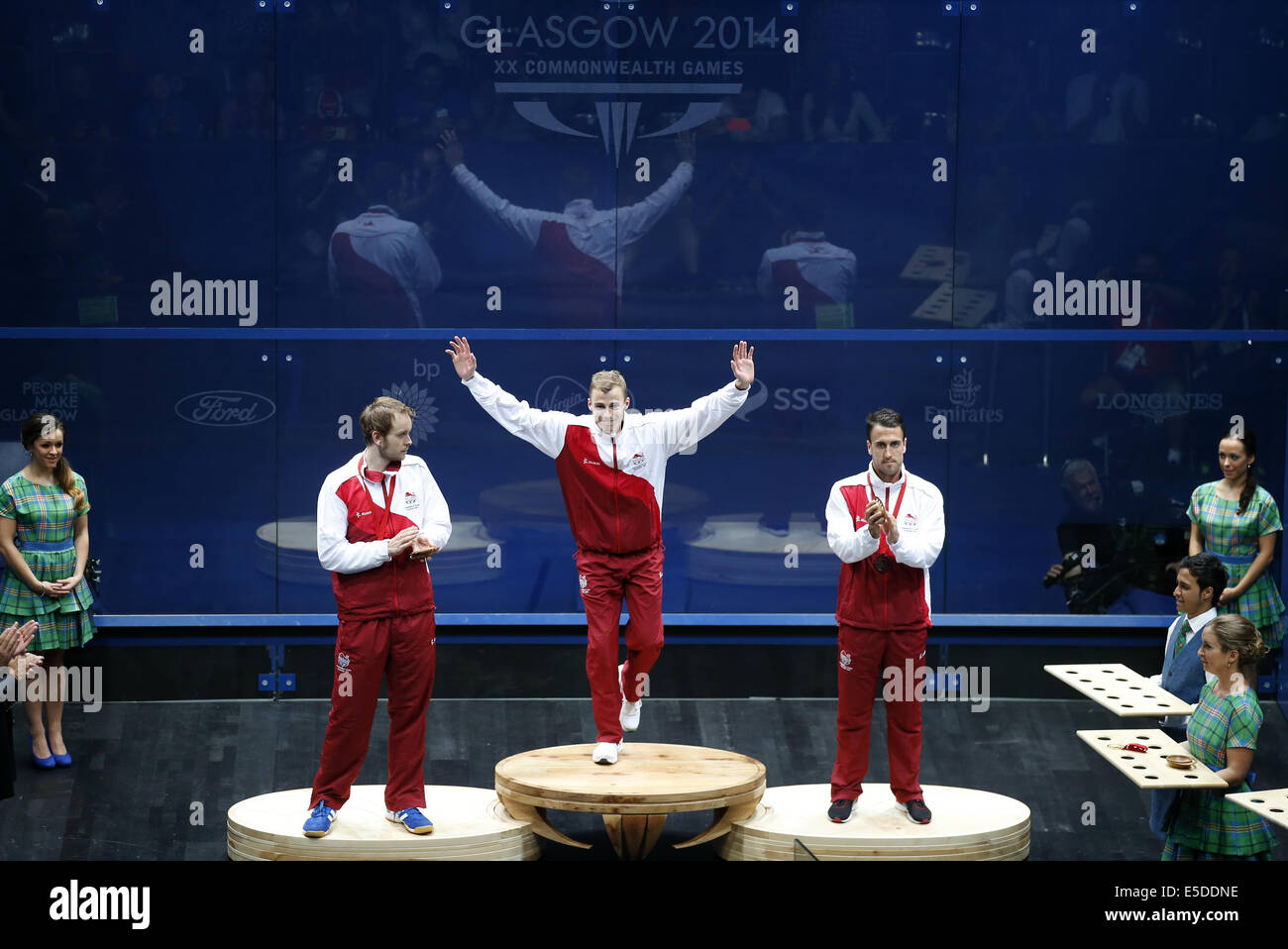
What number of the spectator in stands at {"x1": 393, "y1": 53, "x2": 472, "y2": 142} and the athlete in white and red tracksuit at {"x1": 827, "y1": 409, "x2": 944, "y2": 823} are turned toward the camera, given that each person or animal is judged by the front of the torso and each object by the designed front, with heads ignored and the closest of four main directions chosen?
2

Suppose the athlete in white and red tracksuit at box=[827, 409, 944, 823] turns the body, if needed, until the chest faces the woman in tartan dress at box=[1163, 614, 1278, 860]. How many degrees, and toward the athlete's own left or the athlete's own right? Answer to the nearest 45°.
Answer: approximately 90° to the athlete's own left

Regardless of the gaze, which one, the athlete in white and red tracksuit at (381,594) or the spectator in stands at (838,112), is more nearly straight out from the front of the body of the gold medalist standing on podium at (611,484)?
the athlete in white and red tracksuit

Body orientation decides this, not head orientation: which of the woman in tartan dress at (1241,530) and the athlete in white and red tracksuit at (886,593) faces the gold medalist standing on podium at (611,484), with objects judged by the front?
the woman in tartan dress

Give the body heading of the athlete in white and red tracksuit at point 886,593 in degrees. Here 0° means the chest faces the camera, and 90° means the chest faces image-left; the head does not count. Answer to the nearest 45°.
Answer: approximately 0°

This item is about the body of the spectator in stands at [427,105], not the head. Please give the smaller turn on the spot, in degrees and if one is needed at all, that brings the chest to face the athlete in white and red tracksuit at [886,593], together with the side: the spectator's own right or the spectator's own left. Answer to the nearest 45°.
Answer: approximately 45° to the spectator's own left

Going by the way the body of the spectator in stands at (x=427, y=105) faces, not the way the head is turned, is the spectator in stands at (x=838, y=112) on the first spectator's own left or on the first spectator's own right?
on the first spectator's own left

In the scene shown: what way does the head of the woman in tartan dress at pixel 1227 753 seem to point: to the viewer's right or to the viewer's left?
to the viewer's left

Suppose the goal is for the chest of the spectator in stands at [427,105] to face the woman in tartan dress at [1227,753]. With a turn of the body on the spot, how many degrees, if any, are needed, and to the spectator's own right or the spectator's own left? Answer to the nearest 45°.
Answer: approximately 45° to the spectator's own left

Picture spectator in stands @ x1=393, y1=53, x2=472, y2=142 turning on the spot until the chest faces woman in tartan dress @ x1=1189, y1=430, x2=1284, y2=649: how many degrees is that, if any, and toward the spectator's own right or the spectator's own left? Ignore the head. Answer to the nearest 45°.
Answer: approximately 90° to the spectator's own left

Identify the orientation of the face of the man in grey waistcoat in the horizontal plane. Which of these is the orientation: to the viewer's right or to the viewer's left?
to the viewer's left
